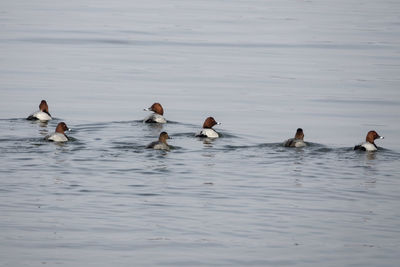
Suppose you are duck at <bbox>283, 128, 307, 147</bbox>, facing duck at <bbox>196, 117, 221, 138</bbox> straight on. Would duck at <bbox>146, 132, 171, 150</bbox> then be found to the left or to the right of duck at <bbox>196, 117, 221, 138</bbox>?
left

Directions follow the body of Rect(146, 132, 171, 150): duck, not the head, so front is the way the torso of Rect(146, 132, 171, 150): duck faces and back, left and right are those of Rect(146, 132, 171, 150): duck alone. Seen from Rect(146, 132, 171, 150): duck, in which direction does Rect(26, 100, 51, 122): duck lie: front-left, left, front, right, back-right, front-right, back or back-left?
back-left

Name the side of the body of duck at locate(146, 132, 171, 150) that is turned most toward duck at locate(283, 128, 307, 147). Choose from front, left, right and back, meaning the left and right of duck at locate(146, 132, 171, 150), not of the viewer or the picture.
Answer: front

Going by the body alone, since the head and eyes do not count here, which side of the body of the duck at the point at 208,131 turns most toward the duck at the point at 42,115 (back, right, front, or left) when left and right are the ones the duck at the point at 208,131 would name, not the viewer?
back

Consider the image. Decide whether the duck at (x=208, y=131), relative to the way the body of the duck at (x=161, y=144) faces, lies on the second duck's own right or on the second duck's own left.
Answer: on the second duck's own left

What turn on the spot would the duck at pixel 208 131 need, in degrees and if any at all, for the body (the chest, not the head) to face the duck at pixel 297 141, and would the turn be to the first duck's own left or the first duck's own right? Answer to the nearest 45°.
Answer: approximately 45° to the first duck's own right

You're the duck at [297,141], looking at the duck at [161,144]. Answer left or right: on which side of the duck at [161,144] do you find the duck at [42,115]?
right

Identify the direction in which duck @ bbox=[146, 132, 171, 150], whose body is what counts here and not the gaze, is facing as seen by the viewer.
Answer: to the viewer's right

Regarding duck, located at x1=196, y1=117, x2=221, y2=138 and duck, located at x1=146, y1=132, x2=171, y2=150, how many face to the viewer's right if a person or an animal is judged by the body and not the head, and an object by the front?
2

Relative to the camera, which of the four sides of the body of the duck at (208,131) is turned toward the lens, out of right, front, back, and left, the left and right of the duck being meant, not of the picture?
right
